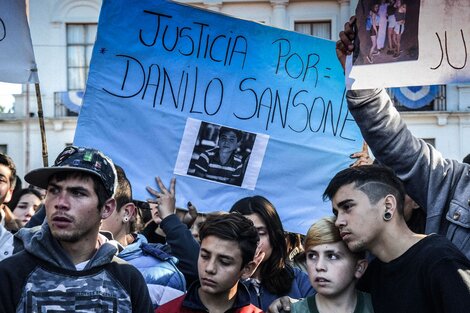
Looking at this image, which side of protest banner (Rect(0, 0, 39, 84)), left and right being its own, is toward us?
front

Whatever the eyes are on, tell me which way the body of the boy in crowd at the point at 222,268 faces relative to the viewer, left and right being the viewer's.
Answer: facing the viewer and to the left of the viewer

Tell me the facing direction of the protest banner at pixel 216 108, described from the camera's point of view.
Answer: facing the viewer

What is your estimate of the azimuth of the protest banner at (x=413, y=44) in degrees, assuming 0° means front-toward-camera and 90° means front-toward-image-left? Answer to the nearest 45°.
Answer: approximately 0°

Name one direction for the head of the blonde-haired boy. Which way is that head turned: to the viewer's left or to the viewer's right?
to the viewer's left

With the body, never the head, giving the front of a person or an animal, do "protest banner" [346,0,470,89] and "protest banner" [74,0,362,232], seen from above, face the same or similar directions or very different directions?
same or similar directions

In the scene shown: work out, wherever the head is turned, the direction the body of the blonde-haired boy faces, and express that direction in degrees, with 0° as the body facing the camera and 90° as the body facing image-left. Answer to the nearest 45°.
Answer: approximately 45°
